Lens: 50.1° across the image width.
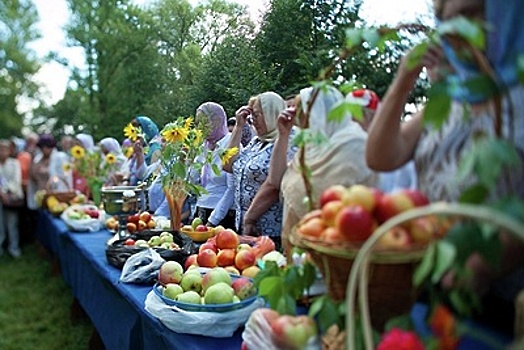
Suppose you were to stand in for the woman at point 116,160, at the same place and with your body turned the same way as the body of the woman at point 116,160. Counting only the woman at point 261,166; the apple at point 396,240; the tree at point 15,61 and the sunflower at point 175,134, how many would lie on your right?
1

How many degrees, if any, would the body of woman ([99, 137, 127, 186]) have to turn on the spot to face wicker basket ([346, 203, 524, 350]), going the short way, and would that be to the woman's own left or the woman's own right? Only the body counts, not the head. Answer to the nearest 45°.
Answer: approximately 90° to the woman's own left

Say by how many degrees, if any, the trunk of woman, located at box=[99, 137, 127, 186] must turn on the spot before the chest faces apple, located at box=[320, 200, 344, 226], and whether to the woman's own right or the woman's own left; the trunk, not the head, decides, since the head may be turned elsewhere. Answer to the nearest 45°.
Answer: approximately 90° to the woman's own left

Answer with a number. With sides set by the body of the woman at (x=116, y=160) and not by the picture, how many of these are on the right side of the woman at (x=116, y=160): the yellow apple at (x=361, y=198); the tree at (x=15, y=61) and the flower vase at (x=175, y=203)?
1

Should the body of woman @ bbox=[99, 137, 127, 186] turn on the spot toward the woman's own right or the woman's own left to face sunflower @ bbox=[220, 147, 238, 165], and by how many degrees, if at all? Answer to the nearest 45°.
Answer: approximately 90° to the woman's own left

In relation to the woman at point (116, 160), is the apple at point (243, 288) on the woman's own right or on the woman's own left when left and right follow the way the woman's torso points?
on the woman's own left
